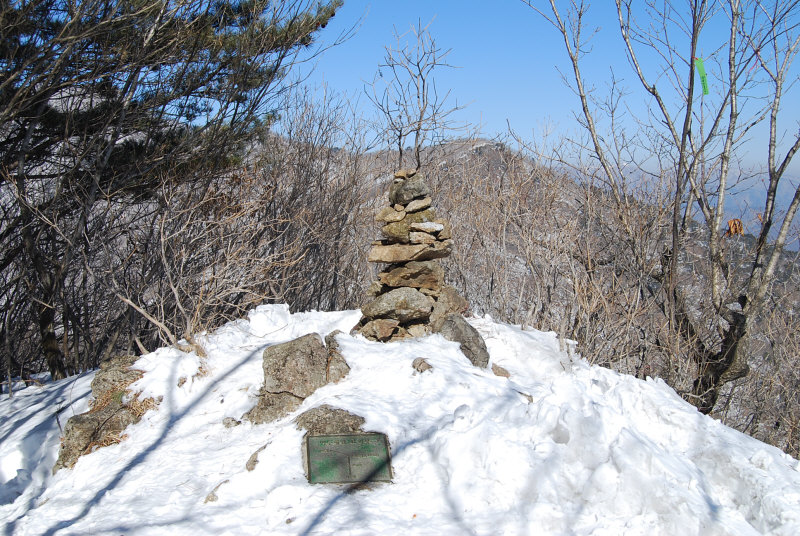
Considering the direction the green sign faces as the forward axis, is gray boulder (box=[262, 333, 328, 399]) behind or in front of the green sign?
behind

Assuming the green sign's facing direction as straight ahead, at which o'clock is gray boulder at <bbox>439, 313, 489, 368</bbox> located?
The gray boulder is roughly at 7 o'clock from the green sign.

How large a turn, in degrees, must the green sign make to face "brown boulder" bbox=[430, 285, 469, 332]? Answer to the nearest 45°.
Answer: approximately 135° to its left

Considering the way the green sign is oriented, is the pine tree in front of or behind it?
behind

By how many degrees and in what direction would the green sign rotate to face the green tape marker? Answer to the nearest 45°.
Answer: approximately 135° to its left

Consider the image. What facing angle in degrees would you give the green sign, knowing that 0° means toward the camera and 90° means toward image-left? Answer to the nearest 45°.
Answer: approximately 0°

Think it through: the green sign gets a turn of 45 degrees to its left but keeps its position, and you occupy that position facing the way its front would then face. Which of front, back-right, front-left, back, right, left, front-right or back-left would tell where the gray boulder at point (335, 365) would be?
back-left
